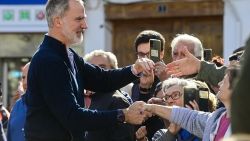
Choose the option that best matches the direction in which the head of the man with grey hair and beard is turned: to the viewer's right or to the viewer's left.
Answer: to the viewer's right

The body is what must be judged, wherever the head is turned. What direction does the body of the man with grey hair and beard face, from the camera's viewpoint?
to the viewer's right
